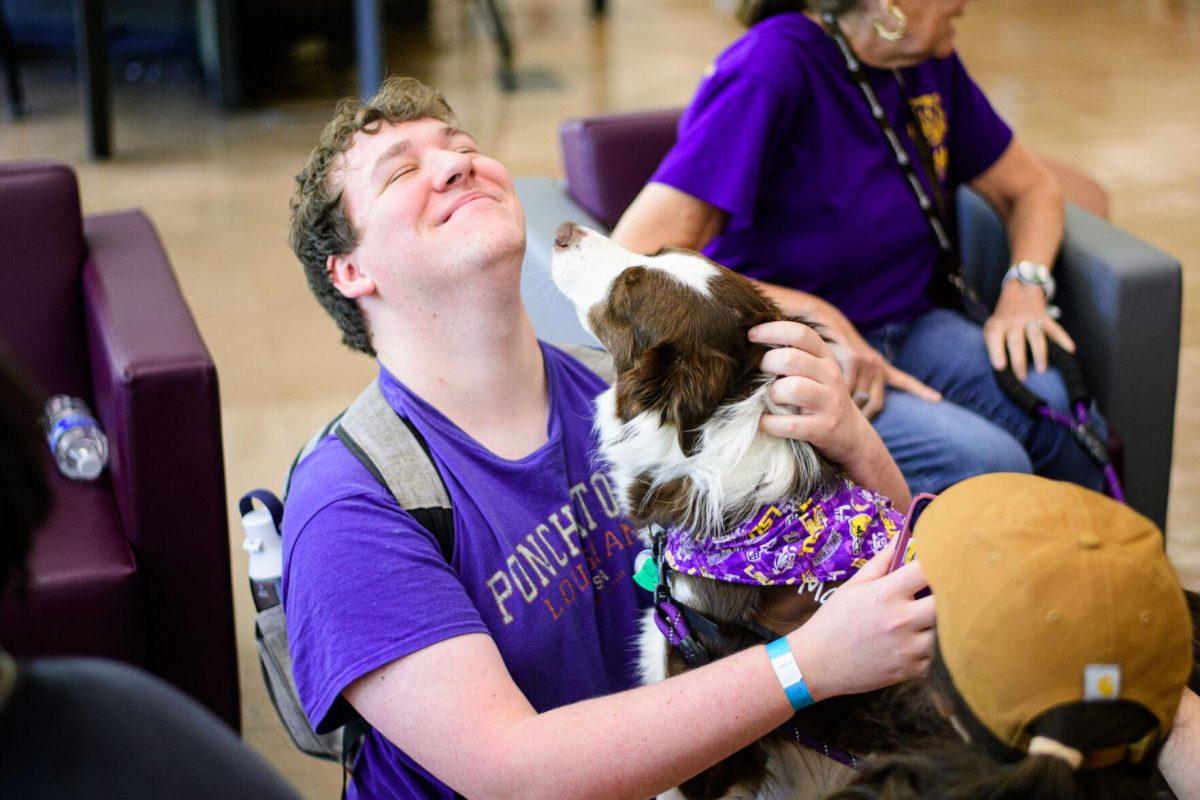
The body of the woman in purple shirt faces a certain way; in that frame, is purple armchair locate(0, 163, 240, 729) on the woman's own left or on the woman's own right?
on the woman's own right

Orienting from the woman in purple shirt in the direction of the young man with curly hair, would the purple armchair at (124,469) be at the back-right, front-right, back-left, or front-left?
front-right

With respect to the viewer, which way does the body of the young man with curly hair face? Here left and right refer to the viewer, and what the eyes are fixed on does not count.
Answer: facing the viewer and to the right of the viewer

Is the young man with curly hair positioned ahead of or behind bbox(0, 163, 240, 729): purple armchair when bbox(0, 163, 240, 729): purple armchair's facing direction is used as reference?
ahead

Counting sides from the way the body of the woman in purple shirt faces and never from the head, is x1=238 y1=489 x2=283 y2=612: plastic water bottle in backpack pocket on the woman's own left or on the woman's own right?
on the woman's own right

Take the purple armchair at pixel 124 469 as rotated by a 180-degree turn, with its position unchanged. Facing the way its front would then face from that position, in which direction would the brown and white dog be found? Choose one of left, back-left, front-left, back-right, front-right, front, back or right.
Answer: back-right

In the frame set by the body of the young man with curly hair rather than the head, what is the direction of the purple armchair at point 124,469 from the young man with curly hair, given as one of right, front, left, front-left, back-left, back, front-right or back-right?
back

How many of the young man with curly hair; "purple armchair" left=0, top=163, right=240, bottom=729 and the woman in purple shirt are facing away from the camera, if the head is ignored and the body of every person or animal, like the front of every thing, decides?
0

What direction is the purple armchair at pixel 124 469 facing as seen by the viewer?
toward the camera

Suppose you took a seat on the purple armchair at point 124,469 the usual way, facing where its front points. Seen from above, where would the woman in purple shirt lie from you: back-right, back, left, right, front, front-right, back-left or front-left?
left

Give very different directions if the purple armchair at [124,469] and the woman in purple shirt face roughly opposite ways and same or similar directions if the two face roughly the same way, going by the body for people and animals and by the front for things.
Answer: same or similar directions
